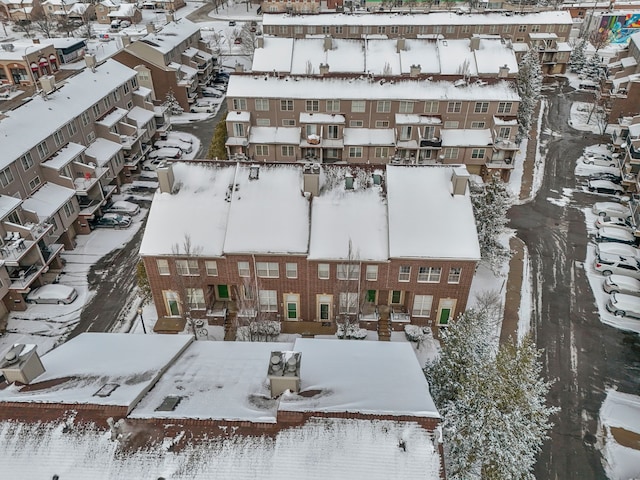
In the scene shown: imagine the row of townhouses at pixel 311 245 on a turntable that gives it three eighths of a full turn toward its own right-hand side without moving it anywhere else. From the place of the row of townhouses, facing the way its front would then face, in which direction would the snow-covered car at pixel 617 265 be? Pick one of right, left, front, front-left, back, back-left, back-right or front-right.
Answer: back-right

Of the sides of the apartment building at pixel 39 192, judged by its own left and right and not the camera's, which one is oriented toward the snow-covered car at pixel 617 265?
front

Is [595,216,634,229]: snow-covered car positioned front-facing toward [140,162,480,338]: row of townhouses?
no

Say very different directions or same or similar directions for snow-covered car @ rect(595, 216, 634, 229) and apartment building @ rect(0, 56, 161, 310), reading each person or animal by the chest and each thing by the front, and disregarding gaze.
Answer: same or similar directions

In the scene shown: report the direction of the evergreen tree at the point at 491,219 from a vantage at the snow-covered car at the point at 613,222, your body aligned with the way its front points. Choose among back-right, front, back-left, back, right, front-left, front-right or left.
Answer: back-right

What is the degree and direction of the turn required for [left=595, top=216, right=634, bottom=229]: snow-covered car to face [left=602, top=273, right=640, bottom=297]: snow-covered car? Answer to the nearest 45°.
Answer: approximately 90° to its right

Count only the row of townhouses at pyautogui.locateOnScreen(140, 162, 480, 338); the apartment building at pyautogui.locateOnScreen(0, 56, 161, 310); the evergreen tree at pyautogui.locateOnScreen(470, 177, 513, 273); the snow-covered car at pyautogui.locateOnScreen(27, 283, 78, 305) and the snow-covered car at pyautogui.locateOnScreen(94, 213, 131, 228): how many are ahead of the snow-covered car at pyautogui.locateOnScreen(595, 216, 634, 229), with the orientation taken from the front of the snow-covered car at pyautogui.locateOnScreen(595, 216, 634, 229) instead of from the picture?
0

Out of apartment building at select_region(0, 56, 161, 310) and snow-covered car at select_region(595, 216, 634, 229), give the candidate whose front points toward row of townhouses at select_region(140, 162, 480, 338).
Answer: the apartment building

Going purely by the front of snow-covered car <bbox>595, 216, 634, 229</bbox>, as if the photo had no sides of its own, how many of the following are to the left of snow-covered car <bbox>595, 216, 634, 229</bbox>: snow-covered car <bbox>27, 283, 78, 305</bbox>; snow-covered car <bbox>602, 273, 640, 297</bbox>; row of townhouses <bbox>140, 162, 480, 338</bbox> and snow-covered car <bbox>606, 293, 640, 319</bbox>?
0

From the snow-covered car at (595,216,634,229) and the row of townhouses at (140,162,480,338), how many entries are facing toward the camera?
1

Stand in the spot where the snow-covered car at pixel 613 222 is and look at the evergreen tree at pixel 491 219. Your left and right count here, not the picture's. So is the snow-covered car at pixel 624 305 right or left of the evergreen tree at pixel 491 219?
left

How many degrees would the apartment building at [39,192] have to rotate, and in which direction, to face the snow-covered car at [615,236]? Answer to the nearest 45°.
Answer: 0° — it already faces it

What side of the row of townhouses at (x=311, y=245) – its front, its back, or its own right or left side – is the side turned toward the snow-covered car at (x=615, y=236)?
left

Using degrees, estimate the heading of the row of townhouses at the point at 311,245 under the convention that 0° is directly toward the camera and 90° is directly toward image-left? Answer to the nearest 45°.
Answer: approximately 0°

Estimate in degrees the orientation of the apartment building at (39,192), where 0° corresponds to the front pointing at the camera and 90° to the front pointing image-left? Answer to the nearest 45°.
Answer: approximately 315°

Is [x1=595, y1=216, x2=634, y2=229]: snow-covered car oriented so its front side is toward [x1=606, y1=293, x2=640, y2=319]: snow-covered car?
no

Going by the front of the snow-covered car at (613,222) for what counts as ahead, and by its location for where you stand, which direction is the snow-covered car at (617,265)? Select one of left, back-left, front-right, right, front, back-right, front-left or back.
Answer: right

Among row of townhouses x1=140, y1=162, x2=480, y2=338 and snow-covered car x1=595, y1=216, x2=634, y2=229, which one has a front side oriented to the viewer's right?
the snow-covered car

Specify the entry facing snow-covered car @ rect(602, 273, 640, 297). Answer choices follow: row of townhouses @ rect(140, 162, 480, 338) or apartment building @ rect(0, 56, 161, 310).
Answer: the apartment building

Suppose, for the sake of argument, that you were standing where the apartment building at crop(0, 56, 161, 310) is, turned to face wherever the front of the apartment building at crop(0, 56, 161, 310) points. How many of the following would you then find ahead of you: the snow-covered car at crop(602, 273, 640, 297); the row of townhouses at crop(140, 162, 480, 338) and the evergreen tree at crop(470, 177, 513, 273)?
3

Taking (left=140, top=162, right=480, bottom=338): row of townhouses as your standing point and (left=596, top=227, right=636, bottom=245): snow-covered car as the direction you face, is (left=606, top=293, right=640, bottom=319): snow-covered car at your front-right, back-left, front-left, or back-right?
front-right

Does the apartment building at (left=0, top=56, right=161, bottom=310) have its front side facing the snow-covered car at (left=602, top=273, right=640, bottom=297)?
yes

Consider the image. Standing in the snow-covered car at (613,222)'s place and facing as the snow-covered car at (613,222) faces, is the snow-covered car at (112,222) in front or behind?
behind
